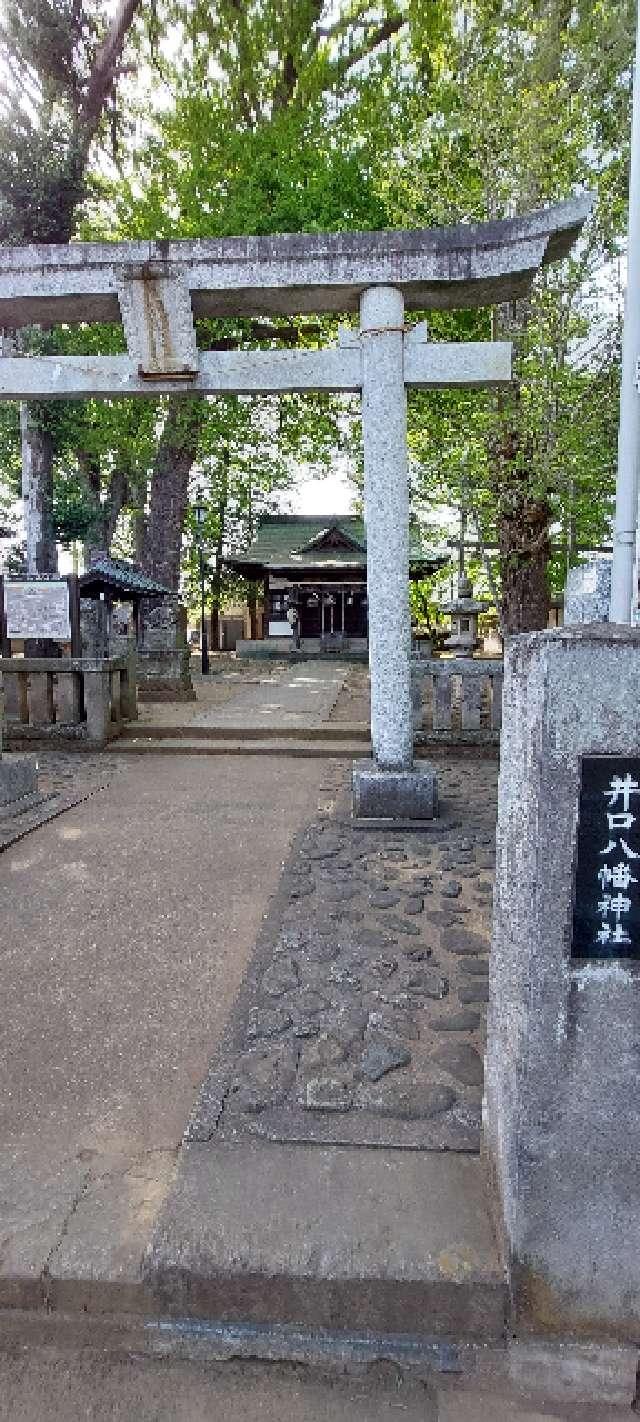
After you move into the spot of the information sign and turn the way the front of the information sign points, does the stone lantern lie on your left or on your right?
on your left

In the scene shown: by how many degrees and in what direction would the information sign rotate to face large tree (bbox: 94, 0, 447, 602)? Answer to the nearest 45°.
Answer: approximately 135° to its left

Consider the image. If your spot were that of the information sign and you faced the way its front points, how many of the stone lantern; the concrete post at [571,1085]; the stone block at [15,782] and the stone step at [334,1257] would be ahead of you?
3

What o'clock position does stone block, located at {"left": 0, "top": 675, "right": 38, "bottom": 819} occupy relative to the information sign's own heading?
The stone block is roughly at 12 o'clock from the information sign.

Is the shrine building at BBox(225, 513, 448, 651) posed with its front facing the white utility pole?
yes

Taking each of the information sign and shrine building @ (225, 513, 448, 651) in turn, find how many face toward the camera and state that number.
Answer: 2

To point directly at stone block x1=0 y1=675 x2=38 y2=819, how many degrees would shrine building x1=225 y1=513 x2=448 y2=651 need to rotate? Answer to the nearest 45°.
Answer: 0° — it already faces it

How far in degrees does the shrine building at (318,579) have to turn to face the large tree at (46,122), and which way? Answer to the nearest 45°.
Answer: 0° — it already faces it
